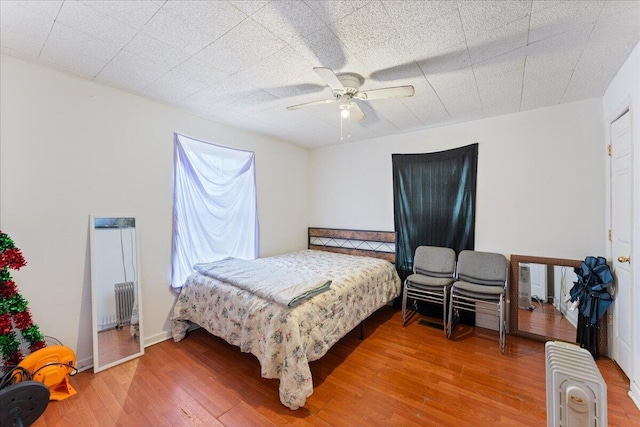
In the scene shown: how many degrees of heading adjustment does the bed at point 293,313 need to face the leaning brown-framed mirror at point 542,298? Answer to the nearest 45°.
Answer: approximately 135° to its left

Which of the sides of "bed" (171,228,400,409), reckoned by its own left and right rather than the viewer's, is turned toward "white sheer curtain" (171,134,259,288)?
right

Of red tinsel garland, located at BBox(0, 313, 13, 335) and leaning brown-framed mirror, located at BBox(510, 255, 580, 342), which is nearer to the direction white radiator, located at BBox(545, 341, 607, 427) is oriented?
the red tinsel garland

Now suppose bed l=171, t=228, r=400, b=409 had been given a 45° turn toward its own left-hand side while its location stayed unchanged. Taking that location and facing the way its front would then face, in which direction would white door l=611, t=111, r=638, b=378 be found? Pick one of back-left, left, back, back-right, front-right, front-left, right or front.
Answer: left

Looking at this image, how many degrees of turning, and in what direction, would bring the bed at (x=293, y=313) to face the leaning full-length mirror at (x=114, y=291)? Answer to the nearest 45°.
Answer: approximately 45° to its right

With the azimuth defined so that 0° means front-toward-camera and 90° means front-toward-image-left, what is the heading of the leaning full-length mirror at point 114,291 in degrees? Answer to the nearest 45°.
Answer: approximately 315°
